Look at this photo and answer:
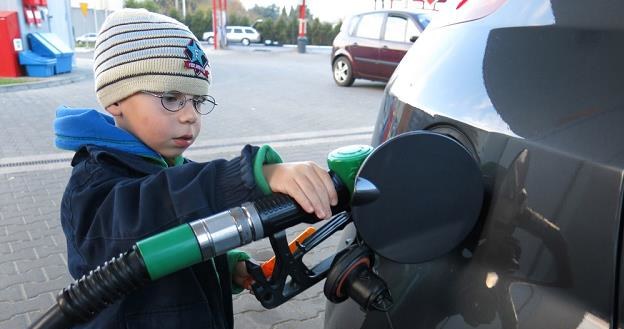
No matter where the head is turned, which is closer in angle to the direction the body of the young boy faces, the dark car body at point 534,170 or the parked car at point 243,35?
the dark car body

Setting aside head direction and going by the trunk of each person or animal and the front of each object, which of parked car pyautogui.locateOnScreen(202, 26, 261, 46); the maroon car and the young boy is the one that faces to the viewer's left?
the parked car

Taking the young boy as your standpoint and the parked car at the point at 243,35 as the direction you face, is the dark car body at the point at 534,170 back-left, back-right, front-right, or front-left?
back-right

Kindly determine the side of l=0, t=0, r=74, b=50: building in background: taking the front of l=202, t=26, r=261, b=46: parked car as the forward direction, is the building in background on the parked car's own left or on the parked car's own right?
on the parked car's own left

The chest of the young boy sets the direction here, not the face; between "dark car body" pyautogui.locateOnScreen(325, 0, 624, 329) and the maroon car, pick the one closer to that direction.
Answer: the dark car body

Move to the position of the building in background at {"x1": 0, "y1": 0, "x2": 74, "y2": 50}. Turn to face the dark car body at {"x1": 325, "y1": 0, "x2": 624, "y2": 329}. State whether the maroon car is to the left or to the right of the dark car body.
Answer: left

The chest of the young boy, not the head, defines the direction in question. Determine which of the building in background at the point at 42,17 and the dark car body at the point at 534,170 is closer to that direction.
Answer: the dark car body

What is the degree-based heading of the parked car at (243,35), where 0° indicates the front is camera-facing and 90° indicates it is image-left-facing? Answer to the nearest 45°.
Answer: approximately 90°

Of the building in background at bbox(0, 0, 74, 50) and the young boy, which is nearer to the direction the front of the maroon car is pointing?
the young boy

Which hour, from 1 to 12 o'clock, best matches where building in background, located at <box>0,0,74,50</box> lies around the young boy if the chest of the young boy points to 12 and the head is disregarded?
The building in background is roughly at 7 o'clock from the young boy.

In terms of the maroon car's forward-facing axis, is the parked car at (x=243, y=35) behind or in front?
behind

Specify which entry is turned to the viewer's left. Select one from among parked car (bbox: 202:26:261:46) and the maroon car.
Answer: the parked car
